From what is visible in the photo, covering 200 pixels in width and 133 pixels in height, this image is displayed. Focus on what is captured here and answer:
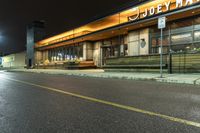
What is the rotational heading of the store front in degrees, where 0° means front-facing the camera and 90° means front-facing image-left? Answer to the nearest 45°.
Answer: approximately 45°
